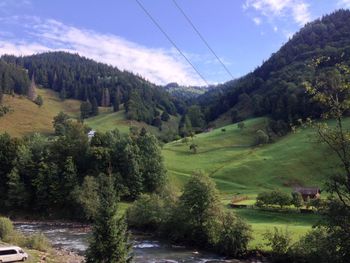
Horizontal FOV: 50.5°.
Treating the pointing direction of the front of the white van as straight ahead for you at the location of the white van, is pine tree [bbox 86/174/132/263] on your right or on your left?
on your right
